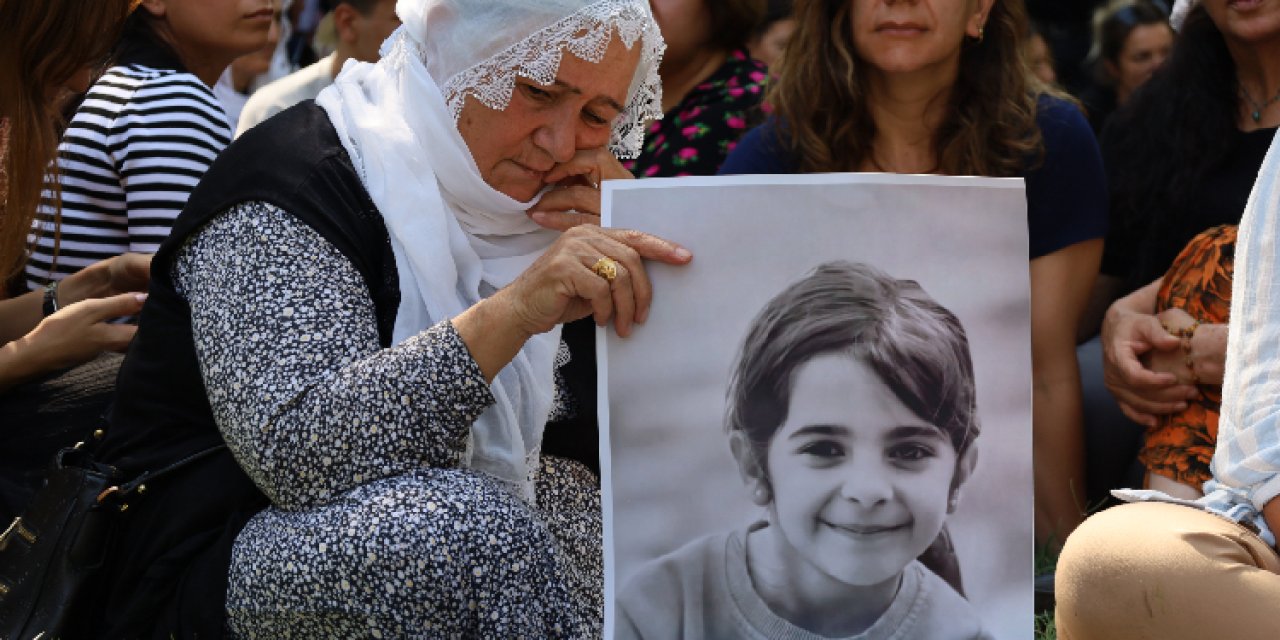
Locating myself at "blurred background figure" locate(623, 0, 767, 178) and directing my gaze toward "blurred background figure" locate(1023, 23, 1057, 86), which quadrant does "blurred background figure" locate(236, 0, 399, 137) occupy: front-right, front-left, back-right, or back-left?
back-left

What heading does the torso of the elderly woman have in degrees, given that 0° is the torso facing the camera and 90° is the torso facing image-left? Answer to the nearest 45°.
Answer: approximately 315°

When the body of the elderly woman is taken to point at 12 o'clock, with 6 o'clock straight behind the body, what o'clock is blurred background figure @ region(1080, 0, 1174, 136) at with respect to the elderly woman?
The blurred background figure is roughly at 9 o'clock from the elderly woman.

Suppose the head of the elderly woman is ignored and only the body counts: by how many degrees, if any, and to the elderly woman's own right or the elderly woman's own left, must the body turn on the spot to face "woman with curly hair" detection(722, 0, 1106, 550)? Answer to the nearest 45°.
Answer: approximately 90° to the elderly woman's own left

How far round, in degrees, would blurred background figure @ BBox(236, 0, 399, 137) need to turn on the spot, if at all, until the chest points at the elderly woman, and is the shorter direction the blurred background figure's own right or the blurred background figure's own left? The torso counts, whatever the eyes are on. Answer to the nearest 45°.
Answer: approximately 45° to the blurred background figure's own right

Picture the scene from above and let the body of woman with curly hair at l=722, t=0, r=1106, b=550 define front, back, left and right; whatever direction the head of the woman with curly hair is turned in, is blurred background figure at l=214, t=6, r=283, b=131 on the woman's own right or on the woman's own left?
on the woman's own right
